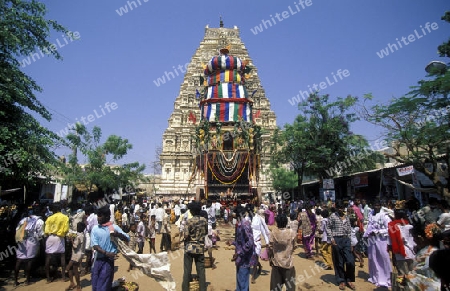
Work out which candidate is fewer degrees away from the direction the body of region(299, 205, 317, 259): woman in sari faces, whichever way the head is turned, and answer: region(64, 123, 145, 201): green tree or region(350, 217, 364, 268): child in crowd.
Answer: the green tree

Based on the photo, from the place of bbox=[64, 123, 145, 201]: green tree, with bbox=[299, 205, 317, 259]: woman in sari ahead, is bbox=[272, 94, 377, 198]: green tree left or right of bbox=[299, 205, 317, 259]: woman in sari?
left

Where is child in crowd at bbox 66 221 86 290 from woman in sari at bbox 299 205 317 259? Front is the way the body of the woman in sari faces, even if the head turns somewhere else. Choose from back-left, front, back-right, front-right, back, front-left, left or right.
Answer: back-left

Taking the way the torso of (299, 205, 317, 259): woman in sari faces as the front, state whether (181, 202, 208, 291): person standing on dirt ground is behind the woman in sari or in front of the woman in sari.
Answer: behind

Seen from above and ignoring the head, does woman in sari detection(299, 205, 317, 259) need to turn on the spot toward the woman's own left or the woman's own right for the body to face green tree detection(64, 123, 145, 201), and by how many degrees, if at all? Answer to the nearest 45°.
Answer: approximately 45° to the woman's own left

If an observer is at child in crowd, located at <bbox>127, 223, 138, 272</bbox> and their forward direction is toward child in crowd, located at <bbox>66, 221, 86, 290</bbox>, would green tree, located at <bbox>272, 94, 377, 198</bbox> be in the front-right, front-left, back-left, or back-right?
back-left

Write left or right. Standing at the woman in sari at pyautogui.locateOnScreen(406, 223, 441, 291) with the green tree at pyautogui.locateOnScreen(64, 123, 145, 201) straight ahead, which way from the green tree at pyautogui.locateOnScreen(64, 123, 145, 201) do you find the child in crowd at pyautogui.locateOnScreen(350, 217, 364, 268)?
right

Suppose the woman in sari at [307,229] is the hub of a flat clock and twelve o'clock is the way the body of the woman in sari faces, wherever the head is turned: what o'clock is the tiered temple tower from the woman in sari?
The tiered temple tower is roughly at 11 o'clock from the woman in sari.

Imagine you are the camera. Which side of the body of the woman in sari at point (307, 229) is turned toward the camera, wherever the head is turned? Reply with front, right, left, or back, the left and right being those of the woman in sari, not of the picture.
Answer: back
